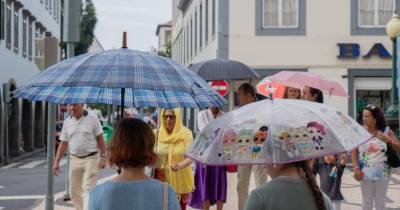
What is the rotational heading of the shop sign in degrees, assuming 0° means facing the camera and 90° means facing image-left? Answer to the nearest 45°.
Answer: approximately 0°

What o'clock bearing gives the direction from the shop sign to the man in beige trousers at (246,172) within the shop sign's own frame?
The man in beige trousers is roughly at 12 o'clock from the shop sign.

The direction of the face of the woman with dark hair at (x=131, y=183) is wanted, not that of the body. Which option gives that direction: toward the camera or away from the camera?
away from the camera

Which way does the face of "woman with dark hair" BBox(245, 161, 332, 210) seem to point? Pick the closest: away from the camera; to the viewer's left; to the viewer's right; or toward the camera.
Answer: away from the camera

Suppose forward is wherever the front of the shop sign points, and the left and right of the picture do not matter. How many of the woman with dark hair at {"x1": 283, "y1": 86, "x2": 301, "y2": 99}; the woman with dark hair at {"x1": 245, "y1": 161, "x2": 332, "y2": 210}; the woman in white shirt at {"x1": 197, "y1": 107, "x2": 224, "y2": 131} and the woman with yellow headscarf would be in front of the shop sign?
4

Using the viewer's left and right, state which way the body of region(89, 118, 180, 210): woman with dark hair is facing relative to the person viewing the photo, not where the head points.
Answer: facing away from the viewer

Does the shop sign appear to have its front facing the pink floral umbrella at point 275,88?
yes

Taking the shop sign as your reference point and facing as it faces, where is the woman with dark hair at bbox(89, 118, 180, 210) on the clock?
The woman with dark hair is roughly at 12 o'clock from the shop sign.

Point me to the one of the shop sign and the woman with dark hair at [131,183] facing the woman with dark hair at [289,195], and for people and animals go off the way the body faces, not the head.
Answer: the shop sign
